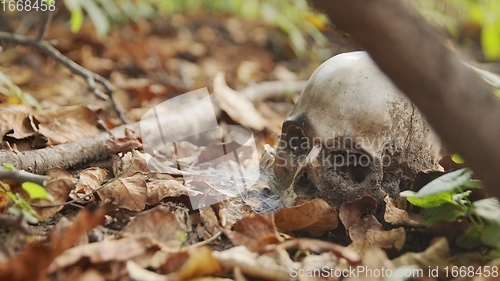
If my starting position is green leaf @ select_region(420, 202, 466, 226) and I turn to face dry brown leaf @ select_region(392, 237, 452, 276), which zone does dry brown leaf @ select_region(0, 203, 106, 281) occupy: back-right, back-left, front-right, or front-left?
front-right

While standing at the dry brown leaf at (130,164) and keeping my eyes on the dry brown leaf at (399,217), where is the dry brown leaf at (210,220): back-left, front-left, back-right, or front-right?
front-right

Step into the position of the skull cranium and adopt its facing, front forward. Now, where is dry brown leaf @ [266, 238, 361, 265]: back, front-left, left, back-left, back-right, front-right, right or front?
front-left

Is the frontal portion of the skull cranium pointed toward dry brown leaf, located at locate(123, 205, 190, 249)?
yes

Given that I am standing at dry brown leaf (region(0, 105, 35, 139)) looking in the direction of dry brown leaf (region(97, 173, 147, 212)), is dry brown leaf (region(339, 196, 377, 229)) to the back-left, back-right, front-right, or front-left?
front-left

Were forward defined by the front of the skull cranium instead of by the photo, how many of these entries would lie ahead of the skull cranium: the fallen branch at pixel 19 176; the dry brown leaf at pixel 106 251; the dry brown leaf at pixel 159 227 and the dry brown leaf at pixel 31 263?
4

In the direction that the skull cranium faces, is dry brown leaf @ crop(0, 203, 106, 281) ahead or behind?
ahead

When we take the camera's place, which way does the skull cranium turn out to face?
facing the viewer and to the left of the viewer

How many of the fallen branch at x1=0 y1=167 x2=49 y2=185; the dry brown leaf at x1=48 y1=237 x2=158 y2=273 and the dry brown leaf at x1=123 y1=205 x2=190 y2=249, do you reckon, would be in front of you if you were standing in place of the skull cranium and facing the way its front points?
3

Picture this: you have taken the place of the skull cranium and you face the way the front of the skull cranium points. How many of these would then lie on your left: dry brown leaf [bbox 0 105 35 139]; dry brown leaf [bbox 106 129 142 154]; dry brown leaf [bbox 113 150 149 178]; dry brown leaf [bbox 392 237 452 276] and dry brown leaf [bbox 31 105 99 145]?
1

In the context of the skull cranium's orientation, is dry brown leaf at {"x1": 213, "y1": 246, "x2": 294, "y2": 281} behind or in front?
in front

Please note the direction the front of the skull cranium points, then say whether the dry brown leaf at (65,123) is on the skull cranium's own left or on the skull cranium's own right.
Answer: on the skull cranium's own right

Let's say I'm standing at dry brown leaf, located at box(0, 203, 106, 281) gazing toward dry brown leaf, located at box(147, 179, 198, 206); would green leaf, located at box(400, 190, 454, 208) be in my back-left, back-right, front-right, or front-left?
front-right

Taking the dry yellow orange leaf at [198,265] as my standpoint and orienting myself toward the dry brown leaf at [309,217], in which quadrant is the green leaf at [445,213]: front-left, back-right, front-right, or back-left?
front-right
